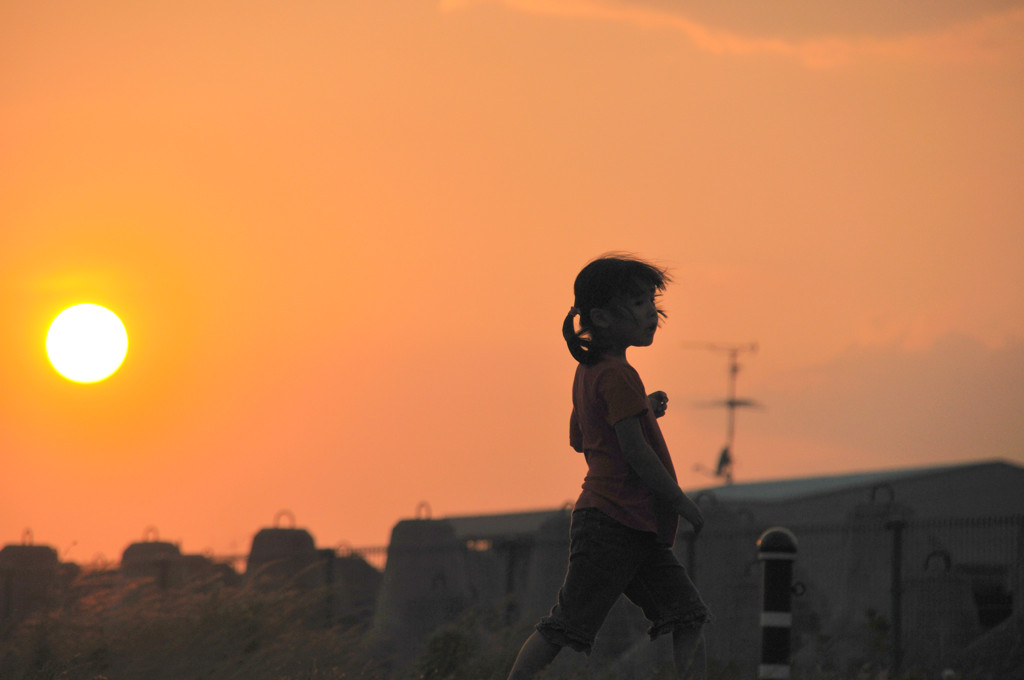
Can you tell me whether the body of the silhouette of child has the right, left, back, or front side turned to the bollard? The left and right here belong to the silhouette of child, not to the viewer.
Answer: front

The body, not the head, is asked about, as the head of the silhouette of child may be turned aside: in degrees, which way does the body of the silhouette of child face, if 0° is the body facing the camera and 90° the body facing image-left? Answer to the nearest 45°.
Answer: approximately 270°
